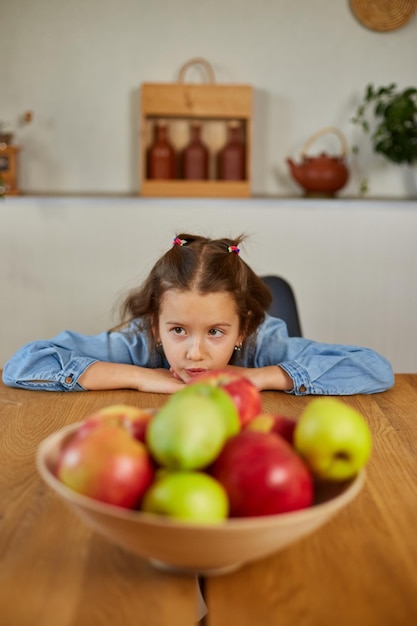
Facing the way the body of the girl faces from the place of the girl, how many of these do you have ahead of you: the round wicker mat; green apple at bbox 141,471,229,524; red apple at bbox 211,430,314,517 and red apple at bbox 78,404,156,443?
3

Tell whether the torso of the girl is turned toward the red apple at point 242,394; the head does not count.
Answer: yes

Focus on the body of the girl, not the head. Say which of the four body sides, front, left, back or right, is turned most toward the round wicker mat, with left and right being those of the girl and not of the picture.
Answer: back

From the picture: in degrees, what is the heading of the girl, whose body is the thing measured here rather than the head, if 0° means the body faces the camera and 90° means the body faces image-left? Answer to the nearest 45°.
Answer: approximately 0°

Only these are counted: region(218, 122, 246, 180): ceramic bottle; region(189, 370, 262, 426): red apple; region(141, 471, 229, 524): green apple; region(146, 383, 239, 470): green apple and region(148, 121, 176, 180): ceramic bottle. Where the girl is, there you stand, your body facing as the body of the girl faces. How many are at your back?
2

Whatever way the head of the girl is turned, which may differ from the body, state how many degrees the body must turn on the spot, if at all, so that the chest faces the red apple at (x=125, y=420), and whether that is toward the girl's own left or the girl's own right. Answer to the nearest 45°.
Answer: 0° — they already face it

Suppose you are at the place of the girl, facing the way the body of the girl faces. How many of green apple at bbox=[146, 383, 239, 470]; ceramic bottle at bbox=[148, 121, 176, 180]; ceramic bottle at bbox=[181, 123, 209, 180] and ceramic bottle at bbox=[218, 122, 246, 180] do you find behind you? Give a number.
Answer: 3

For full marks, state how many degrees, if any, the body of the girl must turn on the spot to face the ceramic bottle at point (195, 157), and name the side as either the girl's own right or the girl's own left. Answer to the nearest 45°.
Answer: approximately 180°

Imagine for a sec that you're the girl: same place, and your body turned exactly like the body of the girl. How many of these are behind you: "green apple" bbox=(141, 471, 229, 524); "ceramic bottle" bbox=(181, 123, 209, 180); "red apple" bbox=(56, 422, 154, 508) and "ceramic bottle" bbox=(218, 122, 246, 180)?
2

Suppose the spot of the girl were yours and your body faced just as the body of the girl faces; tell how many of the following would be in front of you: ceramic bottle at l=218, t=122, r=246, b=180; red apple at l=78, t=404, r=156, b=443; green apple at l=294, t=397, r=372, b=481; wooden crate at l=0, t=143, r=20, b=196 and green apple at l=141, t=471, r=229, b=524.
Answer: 3

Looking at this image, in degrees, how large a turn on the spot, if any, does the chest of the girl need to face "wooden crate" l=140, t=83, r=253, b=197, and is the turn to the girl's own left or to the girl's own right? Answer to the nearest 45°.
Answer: approximately 180°

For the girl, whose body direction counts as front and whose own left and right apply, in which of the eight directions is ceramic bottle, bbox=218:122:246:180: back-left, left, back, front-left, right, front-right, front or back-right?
back

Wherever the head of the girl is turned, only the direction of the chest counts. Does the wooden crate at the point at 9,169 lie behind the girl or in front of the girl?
behind

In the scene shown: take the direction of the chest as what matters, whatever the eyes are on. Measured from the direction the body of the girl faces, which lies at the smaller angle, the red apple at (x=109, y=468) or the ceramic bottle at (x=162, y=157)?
the red apple
